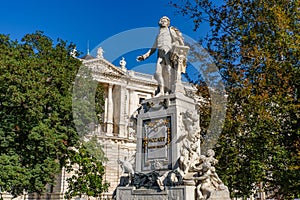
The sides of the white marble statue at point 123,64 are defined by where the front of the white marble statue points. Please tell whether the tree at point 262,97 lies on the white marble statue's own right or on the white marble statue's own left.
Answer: on the white marble statue's own left

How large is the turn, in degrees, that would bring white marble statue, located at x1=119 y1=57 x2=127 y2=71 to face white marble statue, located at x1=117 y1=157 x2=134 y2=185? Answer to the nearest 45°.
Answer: approximately 45° to its left

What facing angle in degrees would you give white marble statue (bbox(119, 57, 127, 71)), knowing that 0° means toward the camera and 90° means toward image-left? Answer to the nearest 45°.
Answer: approximately 45°

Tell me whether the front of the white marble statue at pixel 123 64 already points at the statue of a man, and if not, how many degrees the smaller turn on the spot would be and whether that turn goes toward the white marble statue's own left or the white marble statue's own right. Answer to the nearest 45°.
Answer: approximately 45° to the white marble statue's own left
